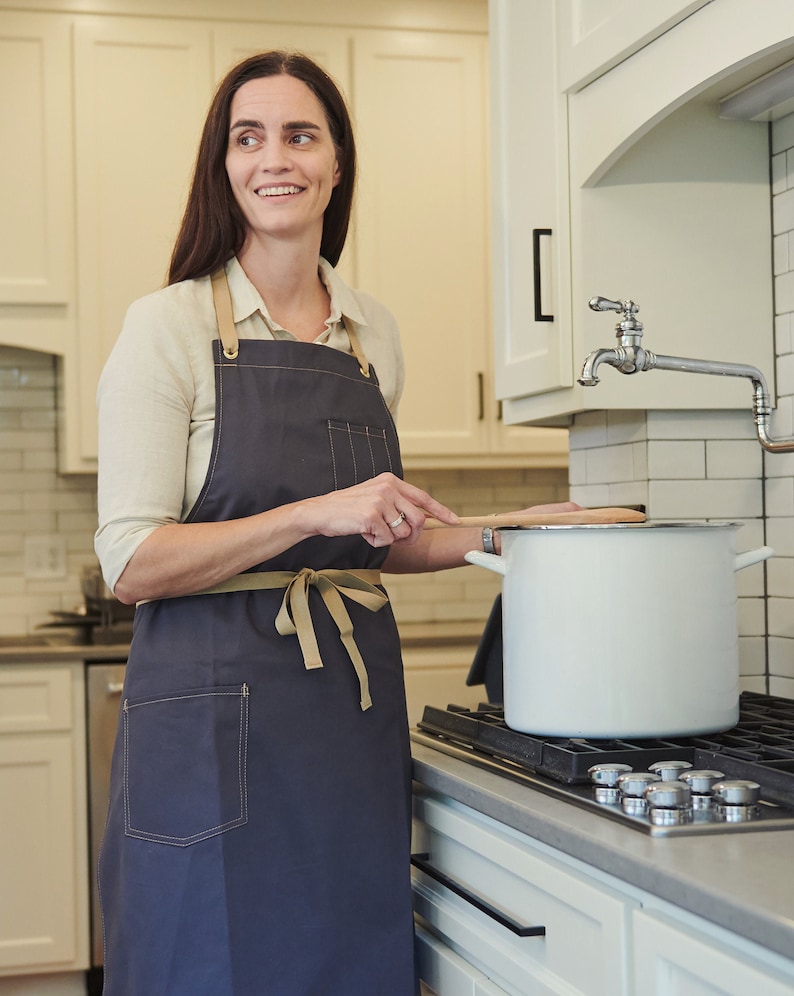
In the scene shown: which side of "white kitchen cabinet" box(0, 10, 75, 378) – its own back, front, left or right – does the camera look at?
front

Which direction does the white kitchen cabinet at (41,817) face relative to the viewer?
toward the camera

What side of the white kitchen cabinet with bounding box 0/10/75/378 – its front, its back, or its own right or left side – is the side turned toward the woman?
front

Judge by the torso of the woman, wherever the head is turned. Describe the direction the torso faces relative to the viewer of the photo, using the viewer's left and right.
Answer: facing the viewer and to the right of the viewer

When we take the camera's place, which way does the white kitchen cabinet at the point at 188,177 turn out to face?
facing the viewer

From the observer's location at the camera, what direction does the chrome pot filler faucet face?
facing to the left of the viewer

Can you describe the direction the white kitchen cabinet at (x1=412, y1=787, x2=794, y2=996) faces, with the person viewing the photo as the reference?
facing the viewer and to the left of the viewer

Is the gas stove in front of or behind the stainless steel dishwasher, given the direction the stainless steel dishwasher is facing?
in front
